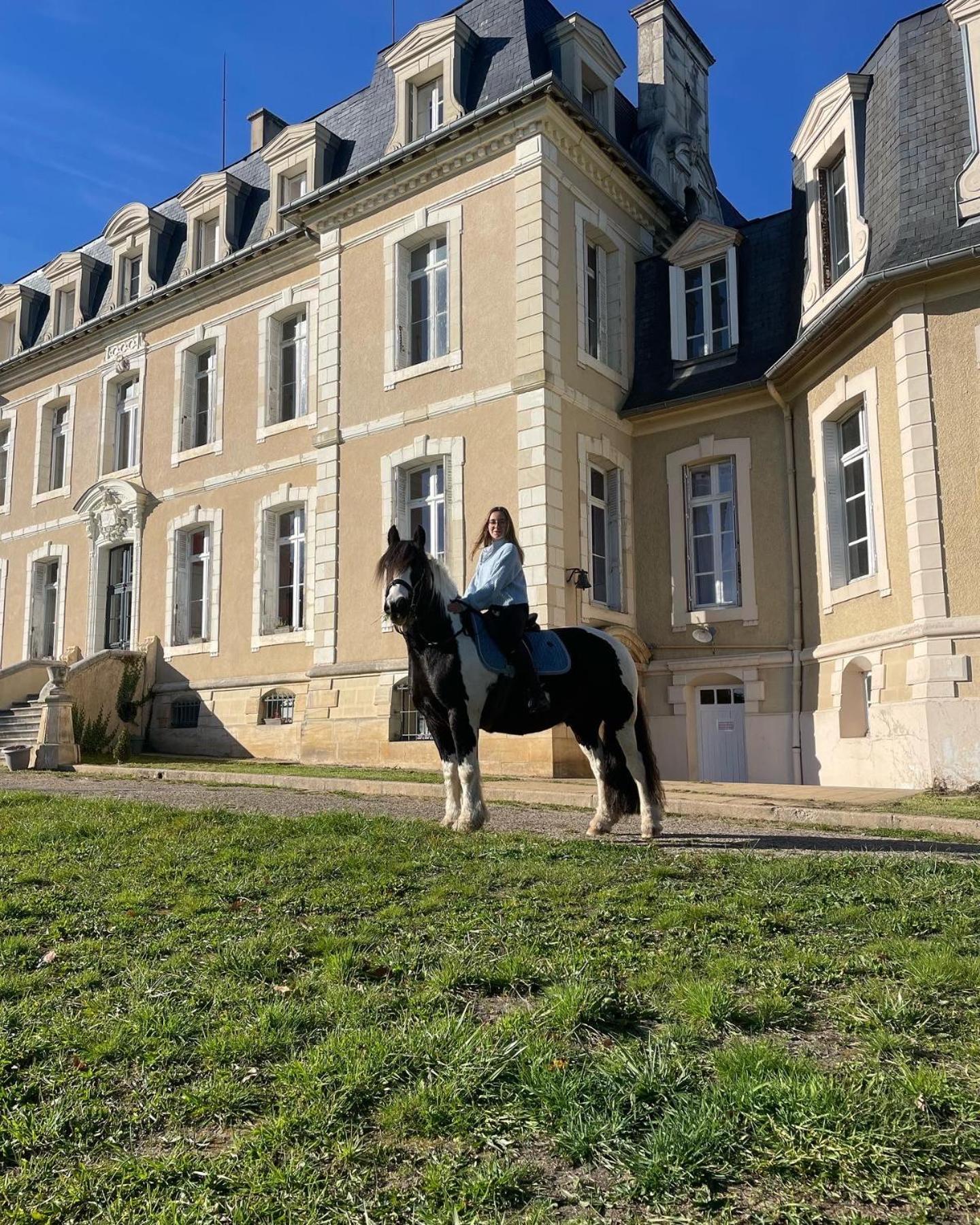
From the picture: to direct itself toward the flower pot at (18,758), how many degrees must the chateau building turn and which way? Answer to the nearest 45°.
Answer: approximately 45° to its right

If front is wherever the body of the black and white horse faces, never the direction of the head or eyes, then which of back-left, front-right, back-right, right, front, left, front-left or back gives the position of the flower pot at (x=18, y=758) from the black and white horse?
front-right

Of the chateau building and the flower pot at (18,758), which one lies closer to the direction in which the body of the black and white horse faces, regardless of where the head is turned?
the flower pot

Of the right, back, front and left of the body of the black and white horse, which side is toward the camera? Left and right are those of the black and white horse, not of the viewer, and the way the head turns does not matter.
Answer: left

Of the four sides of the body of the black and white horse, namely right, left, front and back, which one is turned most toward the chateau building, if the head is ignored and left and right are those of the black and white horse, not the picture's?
right

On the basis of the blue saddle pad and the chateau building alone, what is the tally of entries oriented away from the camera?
0

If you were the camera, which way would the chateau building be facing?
facing the viewer and to the left of the viewer

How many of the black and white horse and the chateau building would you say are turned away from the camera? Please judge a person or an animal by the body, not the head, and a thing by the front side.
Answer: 0

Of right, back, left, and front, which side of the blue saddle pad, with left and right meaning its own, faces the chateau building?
right

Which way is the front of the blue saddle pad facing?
to the viewer's left

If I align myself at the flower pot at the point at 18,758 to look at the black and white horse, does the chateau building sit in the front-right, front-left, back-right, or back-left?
front-left

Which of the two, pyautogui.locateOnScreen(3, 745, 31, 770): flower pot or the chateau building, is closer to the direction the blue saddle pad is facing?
the flower pot
